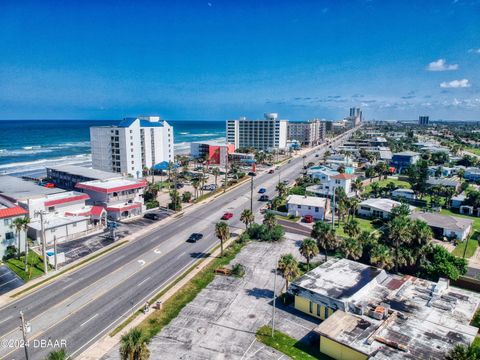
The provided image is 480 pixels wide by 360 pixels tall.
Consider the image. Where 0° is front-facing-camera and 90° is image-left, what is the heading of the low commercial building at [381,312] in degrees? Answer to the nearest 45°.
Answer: approximately 45°

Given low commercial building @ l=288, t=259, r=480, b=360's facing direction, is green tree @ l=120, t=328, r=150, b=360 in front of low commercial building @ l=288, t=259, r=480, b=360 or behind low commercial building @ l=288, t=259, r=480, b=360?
in front

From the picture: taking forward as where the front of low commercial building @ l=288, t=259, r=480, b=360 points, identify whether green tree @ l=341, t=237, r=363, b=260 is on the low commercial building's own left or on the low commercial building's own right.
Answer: on the low commercial building's own right

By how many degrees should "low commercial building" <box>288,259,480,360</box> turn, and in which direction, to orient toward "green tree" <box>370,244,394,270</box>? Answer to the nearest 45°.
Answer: approximately 135° to its right
